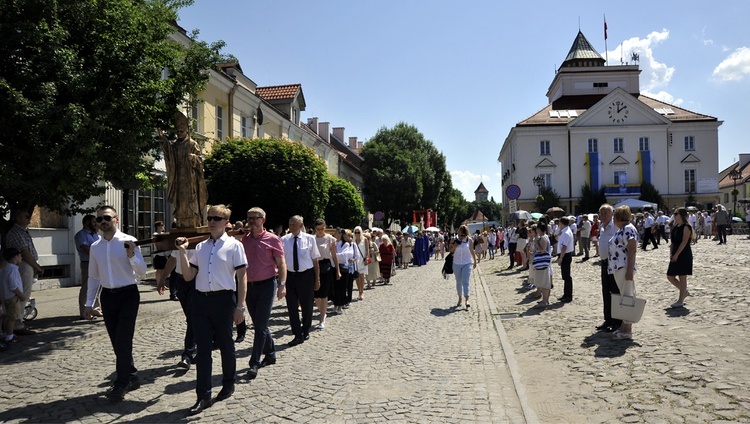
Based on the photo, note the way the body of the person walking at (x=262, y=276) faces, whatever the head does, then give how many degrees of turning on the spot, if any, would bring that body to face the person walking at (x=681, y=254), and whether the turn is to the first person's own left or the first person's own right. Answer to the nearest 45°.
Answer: approximately 135° to the first person's own left

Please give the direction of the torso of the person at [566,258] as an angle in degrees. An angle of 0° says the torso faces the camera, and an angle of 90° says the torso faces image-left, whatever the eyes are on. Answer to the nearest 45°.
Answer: approximately 90°

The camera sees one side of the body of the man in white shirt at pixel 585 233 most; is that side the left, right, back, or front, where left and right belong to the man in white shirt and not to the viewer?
left

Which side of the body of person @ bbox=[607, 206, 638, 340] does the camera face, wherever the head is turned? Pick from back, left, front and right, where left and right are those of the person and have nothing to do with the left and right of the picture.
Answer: left

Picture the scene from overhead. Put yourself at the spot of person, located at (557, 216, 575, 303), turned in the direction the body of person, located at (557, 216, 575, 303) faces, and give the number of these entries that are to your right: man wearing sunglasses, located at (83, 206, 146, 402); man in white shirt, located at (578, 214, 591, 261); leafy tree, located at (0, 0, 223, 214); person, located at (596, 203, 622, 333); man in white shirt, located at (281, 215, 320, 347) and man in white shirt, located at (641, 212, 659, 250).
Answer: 2

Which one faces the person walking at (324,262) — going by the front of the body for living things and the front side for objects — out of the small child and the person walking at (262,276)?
the small child

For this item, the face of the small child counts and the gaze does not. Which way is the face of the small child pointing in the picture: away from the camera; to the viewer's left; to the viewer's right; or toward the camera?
to the viewer's right

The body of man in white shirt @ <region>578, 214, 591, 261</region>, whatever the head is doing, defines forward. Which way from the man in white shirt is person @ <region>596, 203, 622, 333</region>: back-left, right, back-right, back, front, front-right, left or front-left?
left

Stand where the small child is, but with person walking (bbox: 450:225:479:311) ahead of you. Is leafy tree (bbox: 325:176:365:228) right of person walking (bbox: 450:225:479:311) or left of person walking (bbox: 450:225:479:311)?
left

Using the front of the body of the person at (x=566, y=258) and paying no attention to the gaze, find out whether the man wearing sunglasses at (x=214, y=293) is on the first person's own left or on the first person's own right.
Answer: on the first person's own left
